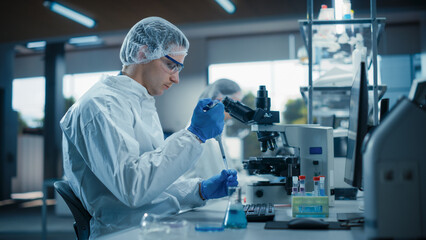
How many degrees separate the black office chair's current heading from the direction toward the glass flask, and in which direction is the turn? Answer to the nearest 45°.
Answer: approximately 45° to its right

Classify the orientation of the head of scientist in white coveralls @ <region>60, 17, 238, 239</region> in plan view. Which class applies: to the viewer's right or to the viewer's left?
to the viewer's right

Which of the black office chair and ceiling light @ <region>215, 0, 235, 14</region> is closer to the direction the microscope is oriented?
the black office chair

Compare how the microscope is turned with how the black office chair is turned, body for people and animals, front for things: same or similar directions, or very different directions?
very different directions

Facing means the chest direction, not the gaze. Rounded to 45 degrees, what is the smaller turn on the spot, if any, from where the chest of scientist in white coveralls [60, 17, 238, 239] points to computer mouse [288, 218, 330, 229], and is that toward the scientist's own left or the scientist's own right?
approximately 45° to the scientist's own right

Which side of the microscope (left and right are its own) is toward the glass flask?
left

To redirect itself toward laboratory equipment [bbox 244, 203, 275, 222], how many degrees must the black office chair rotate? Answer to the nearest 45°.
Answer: approximately 45° to its right

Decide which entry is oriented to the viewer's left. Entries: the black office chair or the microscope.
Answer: the microscope

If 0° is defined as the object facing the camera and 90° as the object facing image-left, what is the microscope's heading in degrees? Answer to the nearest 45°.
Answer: approximately 90°

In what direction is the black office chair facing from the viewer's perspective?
to the viewer's right

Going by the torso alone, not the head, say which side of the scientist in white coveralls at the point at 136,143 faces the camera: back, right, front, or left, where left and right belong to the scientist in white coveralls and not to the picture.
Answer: right
